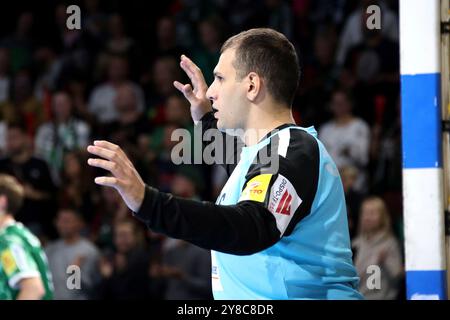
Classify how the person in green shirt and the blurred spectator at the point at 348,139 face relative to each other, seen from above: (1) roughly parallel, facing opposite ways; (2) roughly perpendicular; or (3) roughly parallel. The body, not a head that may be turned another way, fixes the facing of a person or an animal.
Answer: roughly perpendicular

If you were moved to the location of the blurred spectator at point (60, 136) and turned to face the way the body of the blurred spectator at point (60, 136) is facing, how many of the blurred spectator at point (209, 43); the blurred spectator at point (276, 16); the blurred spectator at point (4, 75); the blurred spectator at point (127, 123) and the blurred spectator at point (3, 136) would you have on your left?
3

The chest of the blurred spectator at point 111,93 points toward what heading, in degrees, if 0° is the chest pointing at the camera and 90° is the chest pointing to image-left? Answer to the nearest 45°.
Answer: approximately 0°

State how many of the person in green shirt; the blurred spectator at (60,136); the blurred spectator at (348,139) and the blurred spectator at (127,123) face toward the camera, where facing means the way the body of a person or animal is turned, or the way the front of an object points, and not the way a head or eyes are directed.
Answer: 3

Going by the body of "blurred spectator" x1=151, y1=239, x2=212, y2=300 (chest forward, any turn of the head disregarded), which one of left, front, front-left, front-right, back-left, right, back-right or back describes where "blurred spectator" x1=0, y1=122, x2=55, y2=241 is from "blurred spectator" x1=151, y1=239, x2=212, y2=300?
right
